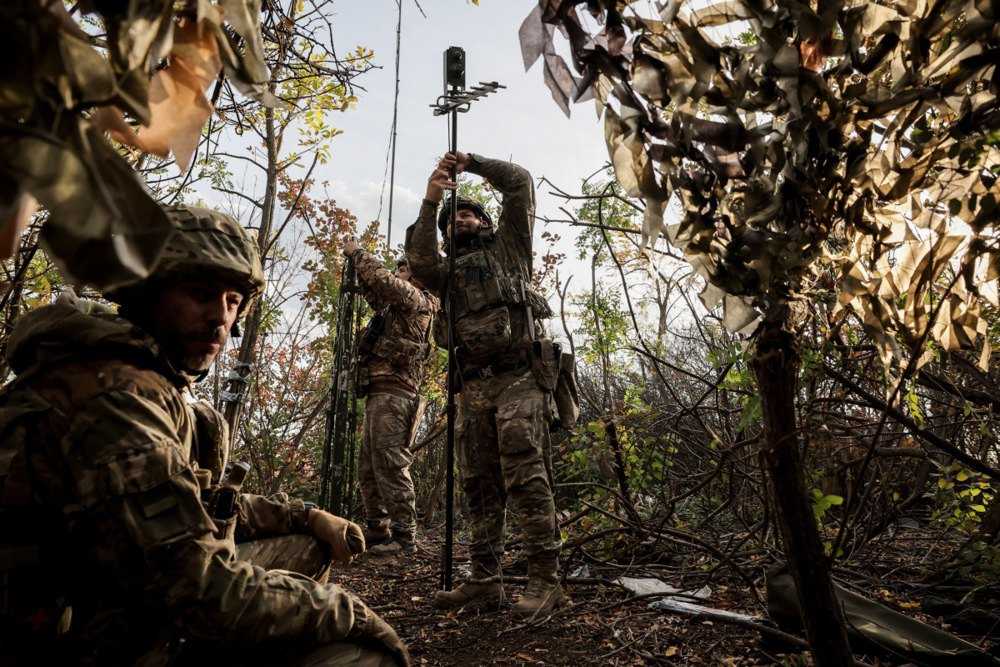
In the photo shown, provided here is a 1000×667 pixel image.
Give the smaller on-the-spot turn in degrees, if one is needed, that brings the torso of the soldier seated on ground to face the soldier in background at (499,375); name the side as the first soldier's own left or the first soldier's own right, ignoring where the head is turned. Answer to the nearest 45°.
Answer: approximately 45° to the first soldier's own left

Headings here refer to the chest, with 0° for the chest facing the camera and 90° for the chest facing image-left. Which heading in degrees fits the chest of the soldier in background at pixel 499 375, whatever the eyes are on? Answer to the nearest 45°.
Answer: approximately 45°

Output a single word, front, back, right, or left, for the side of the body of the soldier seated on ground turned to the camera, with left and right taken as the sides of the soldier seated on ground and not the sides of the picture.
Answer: right

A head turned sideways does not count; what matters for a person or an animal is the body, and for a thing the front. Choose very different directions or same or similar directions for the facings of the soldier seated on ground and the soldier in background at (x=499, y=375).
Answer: very different directions

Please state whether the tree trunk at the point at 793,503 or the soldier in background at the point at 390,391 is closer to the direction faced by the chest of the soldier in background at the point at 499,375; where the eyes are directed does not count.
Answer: the tree trunk

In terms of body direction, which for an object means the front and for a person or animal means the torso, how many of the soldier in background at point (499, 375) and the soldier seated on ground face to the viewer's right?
1

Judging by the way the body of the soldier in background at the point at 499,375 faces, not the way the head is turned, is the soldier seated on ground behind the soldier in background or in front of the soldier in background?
in front

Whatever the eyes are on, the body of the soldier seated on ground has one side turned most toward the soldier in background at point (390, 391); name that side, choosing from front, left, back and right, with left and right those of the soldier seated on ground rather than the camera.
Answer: left

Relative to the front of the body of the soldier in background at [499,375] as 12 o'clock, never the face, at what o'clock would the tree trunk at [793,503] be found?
The tree trunk is roughly at 10 o'clock from the soldier in background.

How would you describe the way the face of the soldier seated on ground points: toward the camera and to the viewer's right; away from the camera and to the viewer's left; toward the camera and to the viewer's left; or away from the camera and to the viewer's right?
toward the camera and to the viewer's right

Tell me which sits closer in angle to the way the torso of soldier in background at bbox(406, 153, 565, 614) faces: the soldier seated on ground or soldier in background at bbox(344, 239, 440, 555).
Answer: the soldier seated on ground
